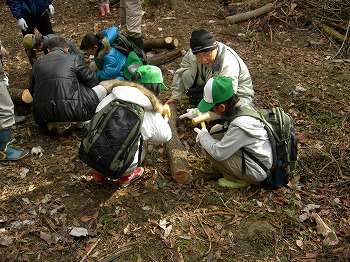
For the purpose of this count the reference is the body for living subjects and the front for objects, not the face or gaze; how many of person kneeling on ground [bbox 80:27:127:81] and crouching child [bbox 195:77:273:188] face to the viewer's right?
0

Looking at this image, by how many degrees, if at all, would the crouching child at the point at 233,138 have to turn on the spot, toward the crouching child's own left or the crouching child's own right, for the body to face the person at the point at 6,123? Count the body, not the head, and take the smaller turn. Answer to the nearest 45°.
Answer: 0° — they already face them

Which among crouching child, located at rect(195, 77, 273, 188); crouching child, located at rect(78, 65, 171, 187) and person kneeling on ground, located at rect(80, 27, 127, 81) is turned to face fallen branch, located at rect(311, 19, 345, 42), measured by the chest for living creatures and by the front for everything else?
crouching child, located at rect(78, 65, 171, 187)

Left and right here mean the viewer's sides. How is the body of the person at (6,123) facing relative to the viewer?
facing to the right of the viewer

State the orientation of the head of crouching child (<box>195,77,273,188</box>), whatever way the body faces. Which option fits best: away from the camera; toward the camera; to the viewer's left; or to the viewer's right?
to the viewer's left

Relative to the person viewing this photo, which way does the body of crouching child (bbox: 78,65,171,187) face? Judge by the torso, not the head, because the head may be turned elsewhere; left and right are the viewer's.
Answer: facing away from the viewer and to the right of the viewer

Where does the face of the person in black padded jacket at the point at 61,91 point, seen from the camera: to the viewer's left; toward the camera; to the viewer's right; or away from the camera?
away from the camera

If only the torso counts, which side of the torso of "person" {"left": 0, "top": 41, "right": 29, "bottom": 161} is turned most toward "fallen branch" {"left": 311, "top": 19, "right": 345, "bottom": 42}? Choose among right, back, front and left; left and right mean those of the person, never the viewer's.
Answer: front

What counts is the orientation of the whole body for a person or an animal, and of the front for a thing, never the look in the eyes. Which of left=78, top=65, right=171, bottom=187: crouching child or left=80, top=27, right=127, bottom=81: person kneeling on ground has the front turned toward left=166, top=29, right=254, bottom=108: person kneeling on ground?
the crouching child

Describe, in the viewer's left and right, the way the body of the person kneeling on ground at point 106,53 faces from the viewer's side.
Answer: facing to the left of the viewer
